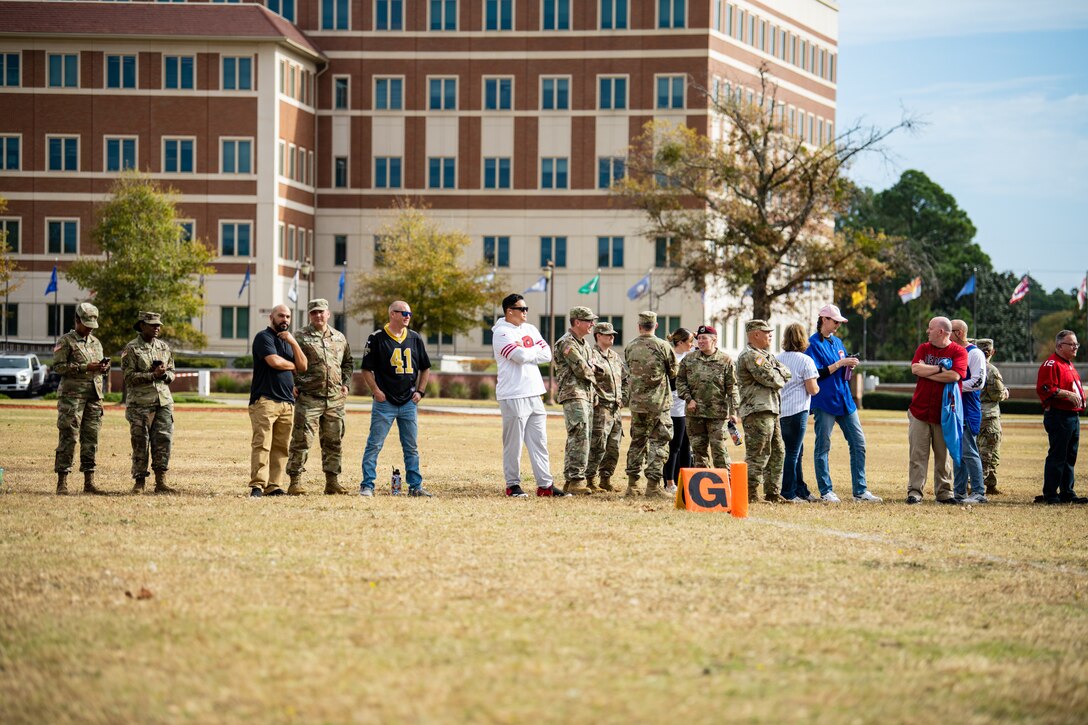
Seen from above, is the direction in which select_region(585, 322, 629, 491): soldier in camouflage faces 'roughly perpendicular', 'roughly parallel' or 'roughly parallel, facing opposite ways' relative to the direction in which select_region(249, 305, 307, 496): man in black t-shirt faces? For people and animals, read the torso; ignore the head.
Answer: roughly parallel

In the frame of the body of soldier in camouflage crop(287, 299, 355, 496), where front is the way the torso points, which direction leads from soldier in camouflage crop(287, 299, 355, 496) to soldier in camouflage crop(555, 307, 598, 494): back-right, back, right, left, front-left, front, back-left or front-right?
left

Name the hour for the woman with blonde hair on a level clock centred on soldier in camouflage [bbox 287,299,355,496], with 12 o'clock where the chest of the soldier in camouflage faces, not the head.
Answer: The woman with blonde hair is roughly at 9 o'clock from the soldier in camouflage.

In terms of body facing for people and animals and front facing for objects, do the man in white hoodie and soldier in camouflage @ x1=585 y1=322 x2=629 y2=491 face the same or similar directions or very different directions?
same or similar directions

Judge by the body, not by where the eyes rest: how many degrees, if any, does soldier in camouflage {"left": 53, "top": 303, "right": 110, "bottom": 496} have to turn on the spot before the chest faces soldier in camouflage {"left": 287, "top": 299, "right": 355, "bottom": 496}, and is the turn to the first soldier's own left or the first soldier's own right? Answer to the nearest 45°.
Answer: approximately 45° to the first soldier's own left

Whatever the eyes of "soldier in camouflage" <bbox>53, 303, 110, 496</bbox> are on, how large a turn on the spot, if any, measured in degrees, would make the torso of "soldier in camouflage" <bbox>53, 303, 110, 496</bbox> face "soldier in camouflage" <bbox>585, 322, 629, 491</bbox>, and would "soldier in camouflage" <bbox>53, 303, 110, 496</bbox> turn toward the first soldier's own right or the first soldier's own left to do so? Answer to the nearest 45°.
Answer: approximately 45° to the first soldier's own left

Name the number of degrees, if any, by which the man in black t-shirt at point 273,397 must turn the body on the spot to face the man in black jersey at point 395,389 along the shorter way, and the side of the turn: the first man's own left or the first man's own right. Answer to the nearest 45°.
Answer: approximately 45° to the first man's own left

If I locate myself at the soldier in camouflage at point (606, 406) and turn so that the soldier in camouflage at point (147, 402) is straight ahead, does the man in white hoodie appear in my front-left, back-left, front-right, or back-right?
front-left

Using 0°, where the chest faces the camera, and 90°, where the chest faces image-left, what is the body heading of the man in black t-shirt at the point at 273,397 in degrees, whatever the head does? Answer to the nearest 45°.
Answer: approximately 315°

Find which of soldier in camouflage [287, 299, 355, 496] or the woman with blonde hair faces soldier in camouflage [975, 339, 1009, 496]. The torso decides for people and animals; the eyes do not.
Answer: the woman with blonde hair

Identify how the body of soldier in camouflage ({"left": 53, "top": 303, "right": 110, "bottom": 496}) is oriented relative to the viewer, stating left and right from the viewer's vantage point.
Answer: facing the viewer and to the right of the viewer

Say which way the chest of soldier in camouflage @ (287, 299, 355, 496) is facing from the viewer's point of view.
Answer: toward the camera
